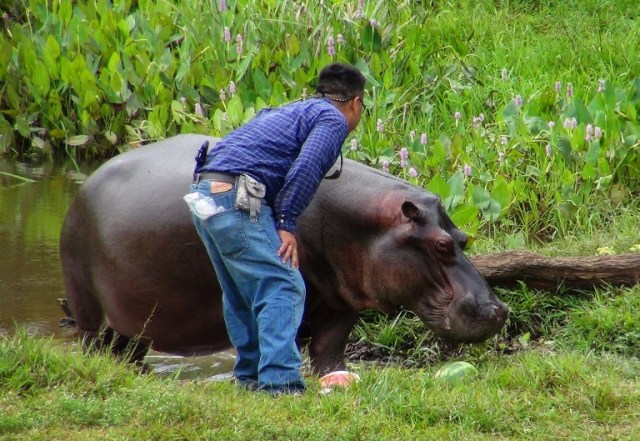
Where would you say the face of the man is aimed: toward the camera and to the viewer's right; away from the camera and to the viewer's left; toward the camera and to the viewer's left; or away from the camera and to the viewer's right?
away from the camera and to the viewer's right

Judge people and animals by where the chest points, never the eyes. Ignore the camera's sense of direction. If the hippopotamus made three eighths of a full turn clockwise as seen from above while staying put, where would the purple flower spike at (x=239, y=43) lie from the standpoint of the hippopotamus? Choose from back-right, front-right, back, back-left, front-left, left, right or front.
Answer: back-right

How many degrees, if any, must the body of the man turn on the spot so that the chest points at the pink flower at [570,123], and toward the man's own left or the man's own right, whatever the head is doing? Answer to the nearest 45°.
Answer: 0° — they already face it

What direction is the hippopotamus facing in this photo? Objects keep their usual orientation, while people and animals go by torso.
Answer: to the viewer's right

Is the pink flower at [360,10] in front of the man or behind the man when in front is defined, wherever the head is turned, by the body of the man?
in front

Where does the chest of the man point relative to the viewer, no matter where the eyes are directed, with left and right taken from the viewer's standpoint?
facing away from the viewer and to the right of the viewer

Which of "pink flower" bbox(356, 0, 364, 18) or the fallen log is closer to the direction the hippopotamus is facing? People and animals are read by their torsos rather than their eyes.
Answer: the fallen log

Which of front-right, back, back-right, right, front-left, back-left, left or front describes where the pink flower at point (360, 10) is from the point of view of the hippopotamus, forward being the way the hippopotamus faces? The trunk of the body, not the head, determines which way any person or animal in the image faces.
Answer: left

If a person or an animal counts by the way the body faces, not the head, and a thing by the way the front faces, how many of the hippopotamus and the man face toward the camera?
0
